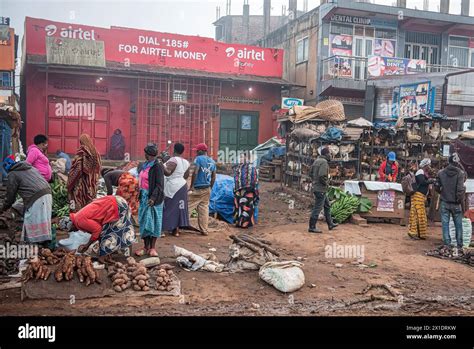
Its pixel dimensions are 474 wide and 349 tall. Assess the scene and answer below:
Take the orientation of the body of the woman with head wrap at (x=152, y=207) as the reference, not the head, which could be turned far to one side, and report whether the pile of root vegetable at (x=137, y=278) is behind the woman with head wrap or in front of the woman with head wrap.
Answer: in front

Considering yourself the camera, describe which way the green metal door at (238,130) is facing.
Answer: facing the viewer

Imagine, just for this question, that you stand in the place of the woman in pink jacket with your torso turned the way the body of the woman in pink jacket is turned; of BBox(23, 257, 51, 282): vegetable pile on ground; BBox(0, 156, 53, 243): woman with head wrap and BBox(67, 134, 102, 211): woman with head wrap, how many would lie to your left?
0

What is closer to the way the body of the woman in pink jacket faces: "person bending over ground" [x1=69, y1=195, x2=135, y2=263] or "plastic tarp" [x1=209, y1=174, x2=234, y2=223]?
the plastic tarp

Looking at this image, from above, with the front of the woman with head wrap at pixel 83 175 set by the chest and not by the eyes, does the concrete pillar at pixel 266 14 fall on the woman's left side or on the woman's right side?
on the woman's right side

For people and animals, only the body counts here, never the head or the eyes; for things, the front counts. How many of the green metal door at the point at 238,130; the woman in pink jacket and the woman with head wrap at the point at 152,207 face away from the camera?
0

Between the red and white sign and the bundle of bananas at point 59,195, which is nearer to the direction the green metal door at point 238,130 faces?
the bundle of bananas

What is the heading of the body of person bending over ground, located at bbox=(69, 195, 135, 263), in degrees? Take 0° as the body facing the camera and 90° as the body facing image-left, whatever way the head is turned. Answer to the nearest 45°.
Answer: approximately 90°
